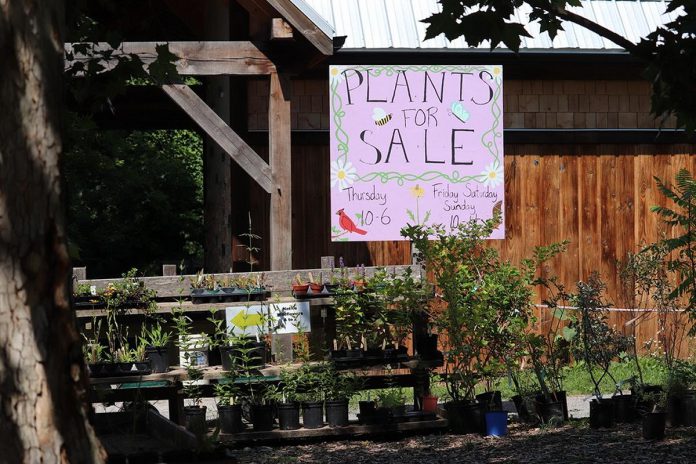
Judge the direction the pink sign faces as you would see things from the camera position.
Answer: facing the viewer

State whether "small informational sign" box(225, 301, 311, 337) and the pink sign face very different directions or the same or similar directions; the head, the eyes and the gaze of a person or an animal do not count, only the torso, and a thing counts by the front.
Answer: same or similar directions

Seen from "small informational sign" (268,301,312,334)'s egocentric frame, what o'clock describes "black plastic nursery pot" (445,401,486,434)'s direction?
The black plastic nursery pot is roughly at 9 o'clock from the small informational sign.

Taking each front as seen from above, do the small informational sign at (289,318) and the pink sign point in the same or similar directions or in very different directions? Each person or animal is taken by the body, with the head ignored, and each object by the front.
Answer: same or similar directions

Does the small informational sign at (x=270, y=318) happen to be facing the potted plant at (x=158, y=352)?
no

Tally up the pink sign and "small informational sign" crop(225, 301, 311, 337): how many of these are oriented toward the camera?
2

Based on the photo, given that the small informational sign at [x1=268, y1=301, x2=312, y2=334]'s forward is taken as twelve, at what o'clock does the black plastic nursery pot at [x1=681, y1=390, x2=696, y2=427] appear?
The black plastic nursery pot is roughly at 9 o'clock from the small informational sign.

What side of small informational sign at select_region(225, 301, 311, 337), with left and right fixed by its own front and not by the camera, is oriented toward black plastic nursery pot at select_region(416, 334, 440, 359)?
left

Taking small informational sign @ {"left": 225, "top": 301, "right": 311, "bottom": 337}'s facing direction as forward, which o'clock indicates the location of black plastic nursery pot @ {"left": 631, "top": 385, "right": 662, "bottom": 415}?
The black plastic nursery pot is roughly at 9 o'clock from the small informational sign.

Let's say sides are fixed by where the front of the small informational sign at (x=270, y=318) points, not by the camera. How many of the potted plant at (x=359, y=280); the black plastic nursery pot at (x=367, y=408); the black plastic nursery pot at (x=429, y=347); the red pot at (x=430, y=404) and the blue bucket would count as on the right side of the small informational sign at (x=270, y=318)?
0

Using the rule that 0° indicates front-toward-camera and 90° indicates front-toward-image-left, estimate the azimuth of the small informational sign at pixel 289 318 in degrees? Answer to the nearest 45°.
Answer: approximately 0°

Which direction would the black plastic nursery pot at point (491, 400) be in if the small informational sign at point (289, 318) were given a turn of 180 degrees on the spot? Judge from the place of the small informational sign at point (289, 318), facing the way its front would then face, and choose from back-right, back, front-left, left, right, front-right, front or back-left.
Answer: right

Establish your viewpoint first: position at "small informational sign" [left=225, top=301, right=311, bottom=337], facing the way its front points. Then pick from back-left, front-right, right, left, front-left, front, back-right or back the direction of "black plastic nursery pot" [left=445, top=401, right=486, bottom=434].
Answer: left
